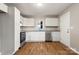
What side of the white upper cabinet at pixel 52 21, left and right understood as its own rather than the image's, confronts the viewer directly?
front

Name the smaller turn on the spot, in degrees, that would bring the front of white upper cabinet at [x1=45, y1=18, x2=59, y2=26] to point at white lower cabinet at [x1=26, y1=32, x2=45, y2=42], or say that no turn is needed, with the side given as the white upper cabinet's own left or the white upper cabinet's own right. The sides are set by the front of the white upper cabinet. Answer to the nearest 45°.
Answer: approximately 45° to the white upper cabinet's own right

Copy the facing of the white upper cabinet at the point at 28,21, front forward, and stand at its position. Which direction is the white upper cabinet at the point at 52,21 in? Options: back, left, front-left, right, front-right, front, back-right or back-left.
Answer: left

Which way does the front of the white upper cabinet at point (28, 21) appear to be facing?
toward the camera

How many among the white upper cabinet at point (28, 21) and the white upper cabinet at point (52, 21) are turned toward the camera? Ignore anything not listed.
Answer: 2

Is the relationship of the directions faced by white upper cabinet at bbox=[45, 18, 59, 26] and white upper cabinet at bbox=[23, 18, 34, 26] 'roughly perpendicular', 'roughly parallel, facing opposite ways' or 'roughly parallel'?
roughly parallel

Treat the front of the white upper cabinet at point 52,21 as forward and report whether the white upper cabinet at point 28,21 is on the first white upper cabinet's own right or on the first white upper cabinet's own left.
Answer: on the first white upper cabinet's own right
